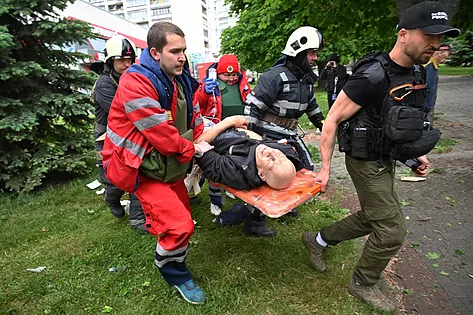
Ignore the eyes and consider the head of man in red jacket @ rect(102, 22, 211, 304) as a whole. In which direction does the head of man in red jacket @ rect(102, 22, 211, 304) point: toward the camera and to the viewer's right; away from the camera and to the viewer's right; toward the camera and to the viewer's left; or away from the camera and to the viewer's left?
toward the camera and to the viewer's right

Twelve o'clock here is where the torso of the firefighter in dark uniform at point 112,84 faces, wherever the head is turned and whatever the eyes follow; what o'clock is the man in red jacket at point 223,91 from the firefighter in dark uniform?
The man in red jacket is roughly at 10 o'clock from the firefighter in dark uniform.

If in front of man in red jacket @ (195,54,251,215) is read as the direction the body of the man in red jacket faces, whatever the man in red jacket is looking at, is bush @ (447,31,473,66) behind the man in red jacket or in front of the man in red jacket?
behind

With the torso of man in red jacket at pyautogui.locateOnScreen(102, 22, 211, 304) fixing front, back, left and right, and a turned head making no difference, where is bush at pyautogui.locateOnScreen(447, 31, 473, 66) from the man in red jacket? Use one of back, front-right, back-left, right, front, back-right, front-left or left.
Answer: left

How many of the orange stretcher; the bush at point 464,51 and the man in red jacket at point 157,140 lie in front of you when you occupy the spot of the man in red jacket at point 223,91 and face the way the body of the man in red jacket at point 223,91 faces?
2

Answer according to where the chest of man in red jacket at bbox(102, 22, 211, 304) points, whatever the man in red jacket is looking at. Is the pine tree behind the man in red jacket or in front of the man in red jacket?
behind

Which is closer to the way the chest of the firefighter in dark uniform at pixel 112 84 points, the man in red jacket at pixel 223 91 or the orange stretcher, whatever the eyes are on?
the orange stretcher
